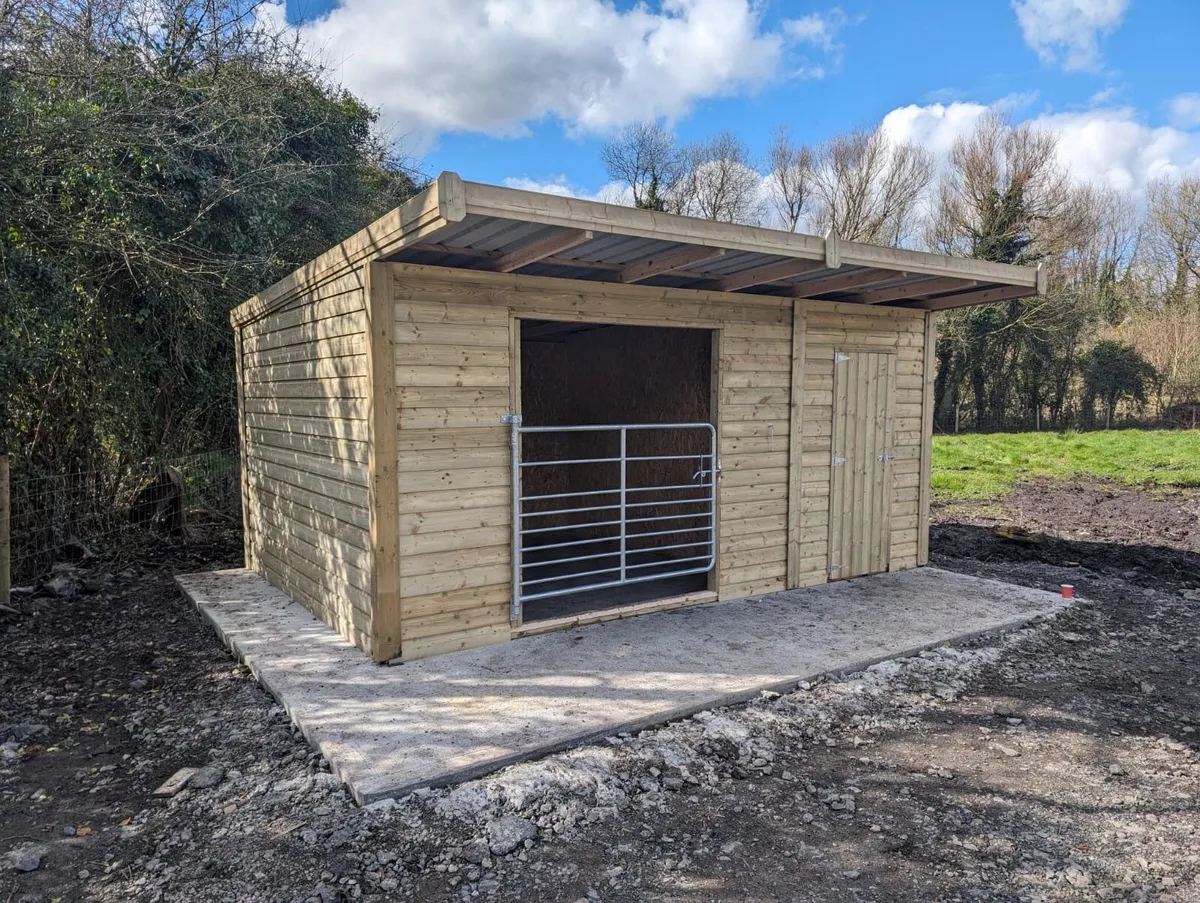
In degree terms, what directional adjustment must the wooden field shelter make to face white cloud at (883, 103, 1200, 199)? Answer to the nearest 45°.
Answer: approximately 90° to its left

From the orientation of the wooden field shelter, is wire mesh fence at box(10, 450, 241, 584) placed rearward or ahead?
rearward

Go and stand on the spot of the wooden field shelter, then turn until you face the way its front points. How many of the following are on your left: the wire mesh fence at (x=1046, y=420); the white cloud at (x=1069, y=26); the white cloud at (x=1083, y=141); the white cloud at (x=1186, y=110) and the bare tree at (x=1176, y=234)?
5

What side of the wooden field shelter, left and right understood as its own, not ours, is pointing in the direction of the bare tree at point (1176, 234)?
left

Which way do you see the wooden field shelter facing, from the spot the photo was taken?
facing the viewer and to the right of the viewer

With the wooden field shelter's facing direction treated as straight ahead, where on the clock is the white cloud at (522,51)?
The white cloud is roughly at 7 o'clock from the wooden field shelter.

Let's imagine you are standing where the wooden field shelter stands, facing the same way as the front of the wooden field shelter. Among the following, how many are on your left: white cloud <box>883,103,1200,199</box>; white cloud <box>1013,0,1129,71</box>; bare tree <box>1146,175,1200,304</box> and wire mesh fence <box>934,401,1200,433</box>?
4

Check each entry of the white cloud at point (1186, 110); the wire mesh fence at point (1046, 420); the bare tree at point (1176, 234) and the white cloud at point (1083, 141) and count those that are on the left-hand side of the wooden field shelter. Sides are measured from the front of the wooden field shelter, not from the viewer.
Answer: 4

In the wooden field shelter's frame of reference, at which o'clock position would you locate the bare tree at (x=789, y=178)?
The bare tree is roughly at 8 o'clock from the wooden field shelter.

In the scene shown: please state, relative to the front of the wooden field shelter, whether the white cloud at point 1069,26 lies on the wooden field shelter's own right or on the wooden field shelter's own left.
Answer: on the wooden field shelter's own left

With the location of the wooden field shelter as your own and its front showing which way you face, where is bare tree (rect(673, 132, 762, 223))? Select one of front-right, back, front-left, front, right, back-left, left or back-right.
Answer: back-left

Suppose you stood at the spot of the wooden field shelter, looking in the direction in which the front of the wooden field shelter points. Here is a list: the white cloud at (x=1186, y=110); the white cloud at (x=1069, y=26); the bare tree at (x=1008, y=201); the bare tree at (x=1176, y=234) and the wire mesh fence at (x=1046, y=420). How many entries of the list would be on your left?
5

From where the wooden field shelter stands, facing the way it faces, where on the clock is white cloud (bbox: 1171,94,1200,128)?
The white cloud is roughly at 9 o'clock from the wooden field shelter.
